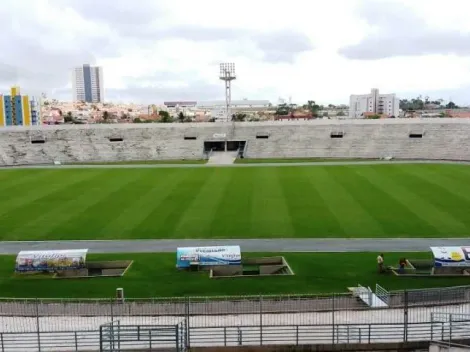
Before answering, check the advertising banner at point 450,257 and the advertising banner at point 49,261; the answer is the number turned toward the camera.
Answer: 2

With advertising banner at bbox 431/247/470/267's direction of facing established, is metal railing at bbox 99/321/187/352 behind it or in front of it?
in front

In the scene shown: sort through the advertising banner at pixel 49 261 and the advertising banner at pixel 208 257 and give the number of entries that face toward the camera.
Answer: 2

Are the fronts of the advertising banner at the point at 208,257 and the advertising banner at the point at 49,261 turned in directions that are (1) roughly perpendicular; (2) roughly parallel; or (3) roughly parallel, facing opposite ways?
roughly parallel

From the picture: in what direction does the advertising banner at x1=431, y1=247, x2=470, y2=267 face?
toward the camera

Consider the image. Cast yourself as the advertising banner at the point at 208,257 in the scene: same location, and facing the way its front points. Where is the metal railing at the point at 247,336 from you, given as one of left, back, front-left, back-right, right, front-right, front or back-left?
front

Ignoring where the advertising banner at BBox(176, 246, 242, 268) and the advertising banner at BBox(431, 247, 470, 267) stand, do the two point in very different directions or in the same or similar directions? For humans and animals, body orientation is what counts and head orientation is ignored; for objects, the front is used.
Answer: same or similar directions

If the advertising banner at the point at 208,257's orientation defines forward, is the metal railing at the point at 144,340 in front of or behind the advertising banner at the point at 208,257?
in front

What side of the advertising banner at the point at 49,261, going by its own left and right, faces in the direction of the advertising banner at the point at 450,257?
left

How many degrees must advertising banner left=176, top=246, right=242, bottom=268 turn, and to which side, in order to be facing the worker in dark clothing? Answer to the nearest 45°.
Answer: approximately 90° to its left

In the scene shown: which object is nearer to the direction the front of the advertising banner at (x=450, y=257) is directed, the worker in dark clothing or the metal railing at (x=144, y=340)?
the metal railing

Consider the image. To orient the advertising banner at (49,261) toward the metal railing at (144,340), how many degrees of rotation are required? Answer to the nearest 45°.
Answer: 0° — it already faces it

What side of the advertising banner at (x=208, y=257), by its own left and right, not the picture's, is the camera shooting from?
front

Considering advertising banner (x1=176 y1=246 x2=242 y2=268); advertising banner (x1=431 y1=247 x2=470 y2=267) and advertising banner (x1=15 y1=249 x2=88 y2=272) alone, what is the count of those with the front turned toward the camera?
3

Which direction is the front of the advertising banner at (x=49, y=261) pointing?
toward the camera

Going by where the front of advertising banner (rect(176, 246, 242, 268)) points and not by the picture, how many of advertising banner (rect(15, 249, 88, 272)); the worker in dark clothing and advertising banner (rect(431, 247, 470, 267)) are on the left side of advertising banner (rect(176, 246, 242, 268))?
2
